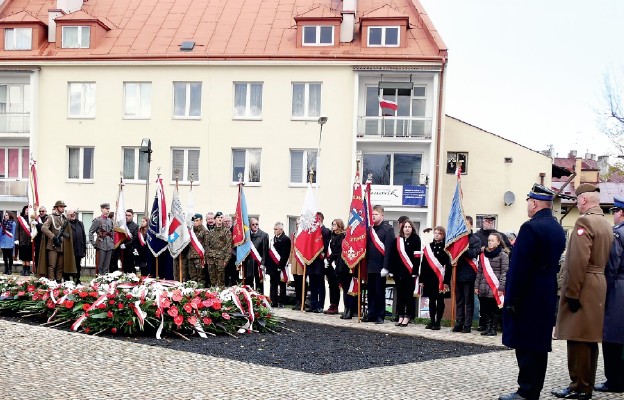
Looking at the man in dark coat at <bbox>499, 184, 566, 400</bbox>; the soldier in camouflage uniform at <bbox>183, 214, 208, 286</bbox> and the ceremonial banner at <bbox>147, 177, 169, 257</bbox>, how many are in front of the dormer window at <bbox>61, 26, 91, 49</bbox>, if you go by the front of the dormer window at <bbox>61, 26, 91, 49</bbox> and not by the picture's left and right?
3

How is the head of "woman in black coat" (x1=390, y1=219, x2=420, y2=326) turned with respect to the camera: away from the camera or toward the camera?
toward the camera

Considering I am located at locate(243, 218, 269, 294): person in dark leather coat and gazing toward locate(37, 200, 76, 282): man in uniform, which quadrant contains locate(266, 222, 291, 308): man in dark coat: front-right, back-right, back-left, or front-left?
back-left

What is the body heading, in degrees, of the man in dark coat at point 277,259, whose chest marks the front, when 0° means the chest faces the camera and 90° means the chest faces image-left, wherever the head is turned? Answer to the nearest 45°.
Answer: approximately 45°

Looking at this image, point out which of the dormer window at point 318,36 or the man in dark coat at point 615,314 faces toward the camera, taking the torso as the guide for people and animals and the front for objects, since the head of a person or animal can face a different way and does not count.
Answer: the dormer window

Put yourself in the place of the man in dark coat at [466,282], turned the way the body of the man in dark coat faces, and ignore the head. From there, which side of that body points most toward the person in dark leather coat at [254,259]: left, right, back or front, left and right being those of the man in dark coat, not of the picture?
right

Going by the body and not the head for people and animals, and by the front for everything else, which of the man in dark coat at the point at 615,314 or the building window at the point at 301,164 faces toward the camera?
the building window

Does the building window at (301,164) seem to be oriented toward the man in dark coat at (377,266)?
yes

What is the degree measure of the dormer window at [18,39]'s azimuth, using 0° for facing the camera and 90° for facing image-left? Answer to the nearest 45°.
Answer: approximately 0°

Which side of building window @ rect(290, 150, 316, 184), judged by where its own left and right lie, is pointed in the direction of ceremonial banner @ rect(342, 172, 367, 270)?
front

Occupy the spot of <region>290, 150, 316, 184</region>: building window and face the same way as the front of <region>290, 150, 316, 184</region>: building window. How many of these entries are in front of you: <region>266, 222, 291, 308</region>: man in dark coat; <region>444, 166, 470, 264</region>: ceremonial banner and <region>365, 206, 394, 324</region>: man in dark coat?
3

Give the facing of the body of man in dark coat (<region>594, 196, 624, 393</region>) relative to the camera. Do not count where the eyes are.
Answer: to the viewer's left

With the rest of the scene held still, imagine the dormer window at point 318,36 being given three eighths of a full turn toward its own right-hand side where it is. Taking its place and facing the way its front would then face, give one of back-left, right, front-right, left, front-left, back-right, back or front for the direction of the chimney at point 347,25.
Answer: back-right

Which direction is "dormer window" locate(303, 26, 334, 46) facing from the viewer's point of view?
toward the camera

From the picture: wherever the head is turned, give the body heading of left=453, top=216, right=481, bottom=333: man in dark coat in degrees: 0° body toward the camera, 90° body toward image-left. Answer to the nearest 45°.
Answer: approximately 45°

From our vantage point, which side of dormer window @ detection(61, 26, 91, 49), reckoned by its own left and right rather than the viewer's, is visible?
front
